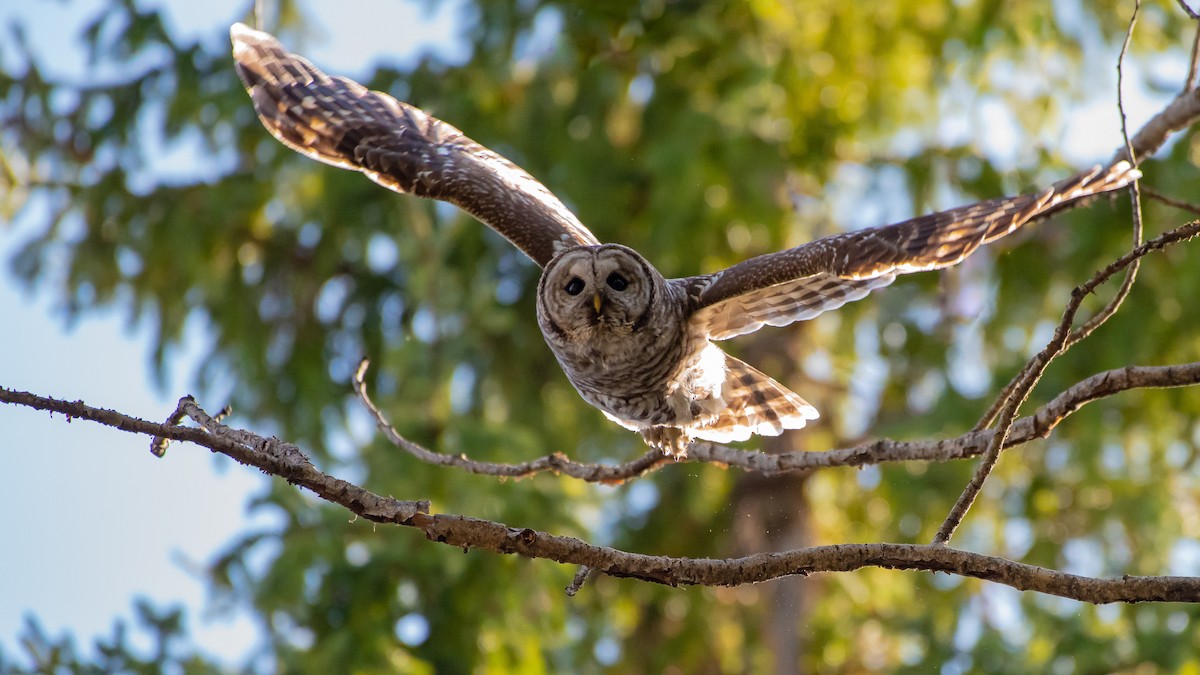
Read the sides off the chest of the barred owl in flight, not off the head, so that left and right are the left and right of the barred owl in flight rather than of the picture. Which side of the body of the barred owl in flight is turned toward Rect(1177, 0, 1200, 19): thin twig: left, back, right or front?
left

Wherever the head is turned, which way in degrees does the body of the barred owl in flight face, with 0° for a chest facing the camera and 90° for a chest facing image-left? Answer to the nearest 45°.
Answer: approximately 45°

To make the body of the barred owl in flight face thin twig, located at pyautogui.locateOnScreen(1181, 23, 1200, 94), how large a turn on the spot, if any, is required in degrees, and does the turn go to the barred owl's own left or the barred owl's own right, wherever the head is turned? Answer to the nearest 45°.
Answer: approximately 90° to the barred owl's own left

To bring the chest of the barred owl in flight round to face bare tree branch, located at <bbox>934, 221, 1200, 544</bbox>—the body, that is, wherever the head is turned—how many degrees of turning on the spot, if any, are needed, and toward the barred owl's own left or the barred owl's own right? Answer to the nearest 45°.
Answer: approximately 90° to the barred owl's own left

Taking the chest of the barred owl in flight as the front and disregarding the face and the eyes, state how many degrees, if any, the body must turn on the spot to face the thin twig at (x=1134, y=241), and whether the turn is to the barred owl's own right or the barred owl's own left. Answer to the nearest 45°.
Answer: approximately 90° to the barred owl's own left
